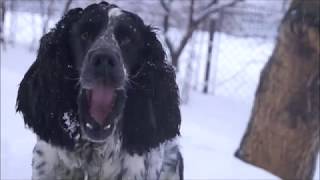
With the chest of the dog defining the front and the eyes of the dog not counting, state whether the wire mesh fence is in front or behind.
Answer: behind

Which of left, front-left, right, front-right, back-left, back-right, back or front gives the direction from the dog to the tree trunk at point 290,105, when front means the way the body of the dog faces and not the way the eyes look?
back-left

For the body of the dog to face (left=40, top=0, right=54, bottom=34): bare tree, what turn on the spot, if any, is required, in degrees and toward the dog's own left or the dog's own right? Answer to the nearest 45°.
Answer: approximately 180°

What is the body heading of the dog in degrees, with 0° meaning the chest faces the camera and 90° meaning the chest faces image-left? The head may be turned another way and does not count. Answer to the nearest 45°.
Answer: approximately 0°

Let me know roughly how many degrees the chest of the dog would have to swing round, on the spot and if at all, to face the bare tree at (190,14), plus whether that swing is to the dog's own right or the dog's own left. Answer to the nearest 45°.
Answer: approximately 180°
